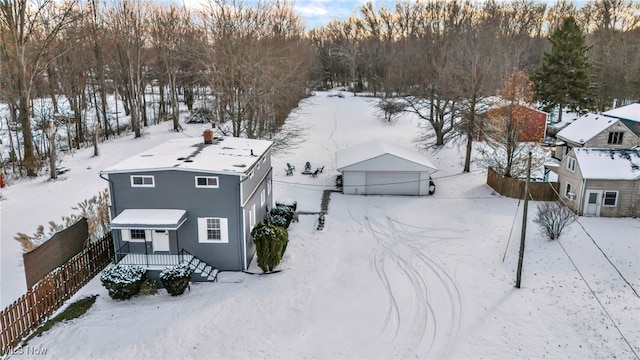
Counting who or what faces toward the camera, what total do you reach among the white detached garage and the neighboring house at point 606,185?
2

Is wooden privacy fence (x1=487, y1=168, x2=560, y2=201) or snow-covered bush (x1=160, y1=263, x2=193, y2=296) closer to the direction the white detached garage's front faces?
the snow-covered bush

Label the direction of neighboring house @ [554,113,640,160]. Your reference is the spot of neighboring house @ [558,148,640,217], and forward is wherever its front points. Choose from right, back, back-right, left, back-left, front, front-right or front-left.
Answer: back

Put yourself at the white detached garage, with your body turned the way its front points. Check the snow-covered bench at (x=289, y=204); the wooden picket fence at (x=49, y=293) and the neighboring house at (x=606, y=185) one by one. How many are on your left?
1

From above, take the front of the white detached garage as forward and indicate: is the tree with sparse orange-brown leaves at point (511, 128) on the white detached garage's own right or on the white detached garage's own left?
on the white detached garage's own left

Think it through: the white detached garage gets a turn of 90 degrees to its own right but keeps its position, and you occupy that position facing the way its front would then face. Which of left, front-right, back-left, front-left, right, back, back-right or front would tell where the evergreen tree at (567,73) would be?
back-right

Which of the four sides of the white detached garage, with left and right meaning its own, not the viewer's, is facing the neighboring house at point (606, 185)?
left

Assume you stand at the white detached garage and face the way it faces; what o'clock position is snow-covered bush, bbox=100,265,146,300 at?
The snow-covered bush is roughly at 1 o'clock from the white detached garage.

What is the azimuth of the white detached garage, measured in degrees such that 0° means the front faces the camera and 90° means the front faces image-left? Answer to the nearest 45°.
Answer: approximately 0°
